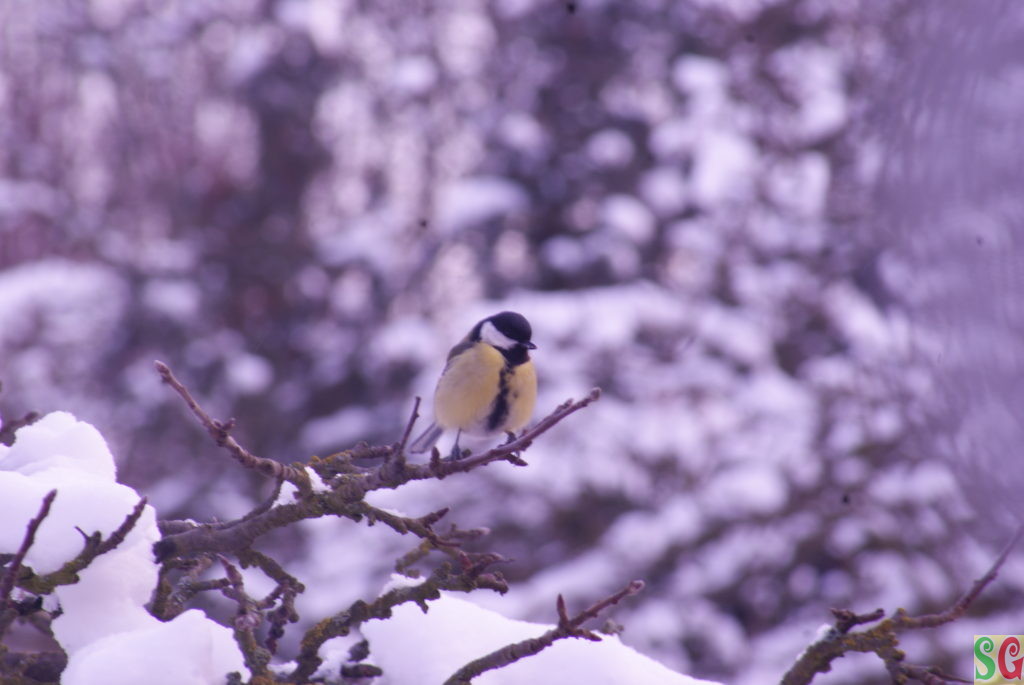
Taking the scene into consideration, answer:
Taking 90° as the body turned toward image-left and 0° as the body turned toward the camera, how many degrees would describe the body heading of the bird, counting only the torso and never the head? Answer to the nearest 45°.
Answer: approximately 315°
